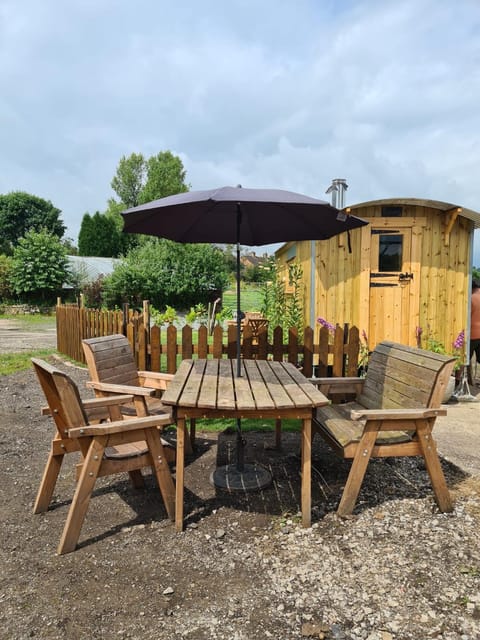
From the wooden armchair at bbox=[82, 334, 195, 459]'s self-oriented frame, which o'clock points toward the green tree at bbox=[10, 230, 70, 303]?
The green tree is roughly at 7 o'clock from the wooden armchair.

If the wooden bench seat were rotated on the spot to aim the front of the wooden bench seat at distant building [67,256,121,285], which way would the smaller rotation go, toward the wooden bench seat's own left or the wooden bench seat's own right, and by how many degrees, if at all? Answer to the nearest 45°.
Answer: approximately 90° to the wooden bench seat's own right

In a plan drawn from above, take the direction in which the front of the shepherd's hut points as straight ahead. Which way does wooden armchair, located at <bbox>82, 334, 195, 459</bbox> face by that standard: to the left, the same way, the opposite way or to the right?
to the left

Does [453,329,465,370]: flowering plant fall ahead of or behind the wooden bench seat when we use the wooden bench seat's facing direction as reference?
behind

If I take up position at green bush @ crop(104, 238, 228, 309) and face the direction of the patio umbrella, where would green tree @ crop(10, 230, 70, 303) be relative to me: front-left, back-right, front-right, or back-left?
back-right

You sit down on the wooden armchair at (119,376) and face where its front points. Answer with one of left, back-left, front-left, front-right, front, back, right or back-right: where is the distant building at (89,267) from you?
back-left

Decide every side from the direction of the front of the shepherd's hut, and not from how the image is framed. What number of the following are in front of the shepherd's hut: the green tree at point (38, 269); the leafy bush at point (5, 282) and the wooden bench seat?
1

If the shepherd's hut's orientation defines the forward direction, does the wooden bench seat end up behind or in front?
in front

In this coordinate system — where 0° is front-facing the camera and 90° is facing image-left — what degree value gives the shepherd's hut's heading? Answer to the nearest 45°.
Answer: approximately 0°

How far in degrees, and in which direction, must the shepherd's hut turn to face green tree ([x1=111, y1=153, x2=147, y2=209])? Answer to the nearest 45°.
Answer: approximately 135° to its right

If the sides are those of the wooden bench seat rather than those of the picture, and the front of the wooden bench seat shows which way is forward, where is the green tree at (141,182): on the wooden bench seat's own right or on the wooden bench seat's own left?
on the wooden bench seat's own right
